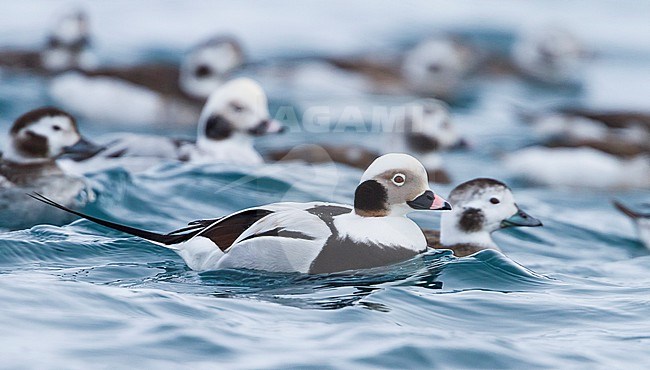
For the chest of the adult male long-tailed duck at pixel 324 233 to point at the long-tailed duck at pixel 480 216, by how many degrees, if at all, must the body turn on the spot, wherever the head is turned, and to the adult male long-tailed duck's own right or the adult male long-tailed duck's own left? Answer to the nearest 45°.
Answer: approximately 45° to the adult male long-tailed duck's own left

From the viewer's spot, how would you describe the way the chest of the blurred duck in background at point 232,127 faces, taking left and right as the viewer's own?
facing to the right of the viewer

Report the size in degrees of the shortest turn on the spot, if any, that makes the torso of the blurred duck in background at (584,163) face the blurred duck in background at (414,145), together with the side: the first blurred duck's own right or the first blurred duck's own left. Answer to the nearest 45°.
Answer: approximately 135° to the first blurred duck's own right

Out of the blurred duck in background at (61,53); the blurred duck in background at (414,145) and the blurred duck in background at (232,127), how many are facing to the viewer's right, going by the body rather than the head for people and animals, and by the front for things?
3

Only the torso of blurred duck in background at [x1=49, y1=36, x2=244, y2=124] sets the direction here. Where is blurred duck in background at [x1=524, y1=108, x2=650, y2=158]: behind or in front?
in front

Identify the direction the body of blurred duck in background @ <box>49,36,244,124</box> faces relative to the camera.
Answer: to the viewer's right

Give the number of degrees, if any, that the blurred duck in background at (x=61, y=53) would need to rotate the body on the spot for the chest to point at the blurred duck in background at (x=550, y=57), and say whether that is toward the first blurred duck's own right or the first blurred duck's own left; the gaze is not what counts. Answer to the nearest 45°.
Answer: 0° — it already faces it

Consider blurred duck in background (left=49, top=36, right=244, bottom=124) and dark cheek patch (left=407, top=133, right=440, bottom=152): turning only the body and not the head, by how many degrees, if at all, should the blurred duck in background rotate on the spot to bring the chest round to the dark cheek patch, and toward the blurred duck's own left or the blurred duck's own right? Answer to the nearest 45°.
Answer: approximately 45° to the blurred duck's own right

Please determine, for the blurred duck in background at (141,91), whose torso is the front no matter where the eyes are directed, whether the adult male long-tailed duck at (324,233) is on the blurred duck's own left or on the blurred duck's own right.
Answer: on the blurred duck's own right

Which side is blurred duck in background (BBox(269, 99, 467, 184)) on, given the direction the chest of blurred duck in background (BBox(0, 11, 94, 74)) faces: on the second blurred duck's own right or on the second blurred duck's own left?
on the second blurred duck's own right

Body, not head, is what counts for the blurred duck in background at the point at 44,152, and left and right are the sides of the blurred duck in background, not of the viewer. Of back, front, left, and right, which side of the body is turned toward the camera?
right

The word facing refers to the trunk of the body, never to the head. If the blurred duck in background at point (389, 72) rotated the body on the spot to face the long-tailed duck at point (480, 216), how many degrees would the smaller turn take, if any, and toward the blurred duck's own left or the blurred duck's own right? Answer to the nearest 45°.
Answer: approximately 90° to the blurred duck's own right

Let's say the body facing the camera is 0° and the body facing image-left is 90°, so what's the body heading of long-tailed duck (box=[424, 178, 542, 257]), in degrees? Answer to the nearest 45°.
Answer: approximately 270°

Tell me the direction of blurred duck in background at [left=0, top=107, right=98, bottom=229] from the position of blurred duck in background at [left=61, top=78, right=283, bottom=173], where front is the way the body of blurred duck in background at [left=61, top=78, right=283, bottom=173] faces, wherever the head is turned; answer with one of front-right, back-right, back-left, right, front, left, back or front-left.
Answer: back-right
